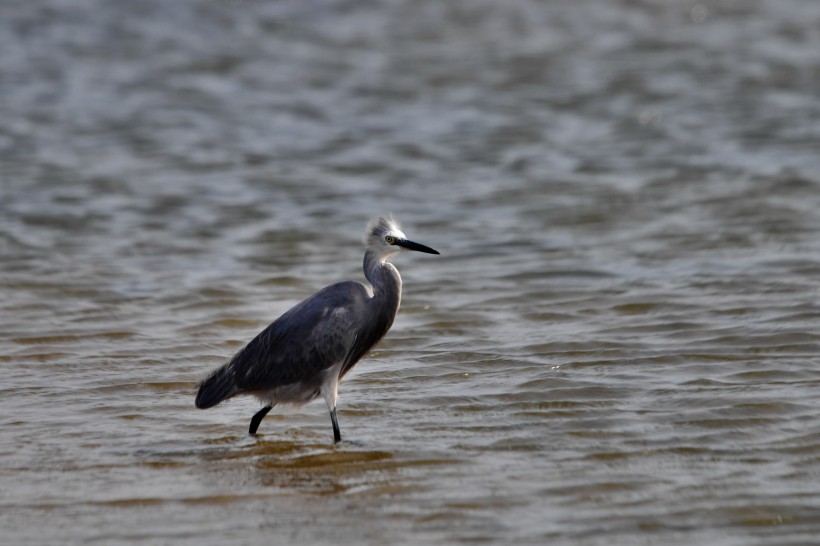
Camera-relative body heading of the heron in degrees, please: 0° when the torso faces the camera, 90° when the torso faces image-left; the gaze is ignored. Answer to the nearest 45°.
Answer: approximately 270°
